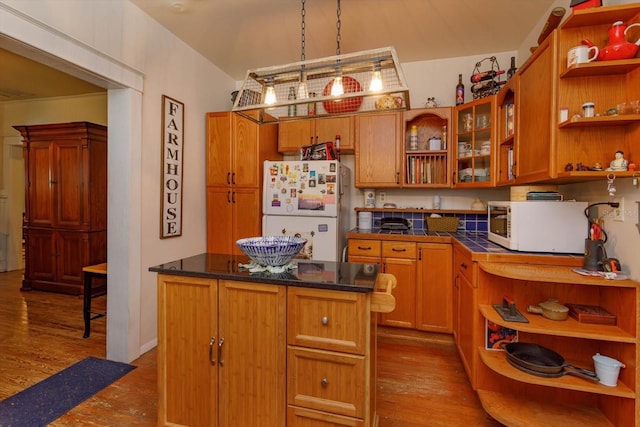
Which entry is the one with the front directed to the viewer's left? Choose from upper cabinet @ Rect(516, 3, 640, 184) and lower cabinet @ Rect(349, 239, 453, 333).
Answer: the upper cabinet

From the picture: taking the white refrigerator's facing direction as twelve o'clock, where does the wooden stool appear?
The wooden stool is roughly at 3 o'clock from the white refrigerator.

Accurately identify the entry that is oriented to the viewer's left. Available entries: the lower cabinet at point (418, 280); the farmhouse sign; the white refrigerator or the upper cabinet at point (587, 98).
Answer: the upper cabinet

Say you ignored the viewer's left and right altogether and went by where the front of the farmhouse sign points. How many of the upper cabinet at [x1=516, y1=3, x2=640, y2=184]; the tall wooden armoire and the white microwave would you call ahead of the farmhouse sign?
2

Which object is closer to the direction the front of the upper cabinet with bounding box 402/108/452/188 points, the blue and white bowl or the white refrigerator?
the blue and white bowl

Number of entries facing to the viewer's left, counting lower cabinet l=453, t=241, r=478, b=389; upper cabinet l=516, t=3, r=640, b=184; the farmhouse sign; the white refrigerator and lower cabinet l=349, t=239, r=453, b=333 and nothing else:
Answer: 2

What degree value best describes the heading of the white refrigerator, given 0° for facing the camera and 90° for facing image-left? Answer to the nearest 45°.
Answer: approximately 0°

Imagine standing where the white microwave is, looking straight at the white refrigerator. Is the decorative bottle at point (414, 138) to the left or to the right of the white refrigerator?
right

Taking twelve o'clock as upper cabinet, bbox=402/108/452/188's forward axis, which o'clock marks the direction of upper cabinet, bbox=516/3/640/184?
upper cabinet, bbox=516/3/640/184 is roughly at 11 o'clock from upper cabinet, bbox=402/108/452/188.
